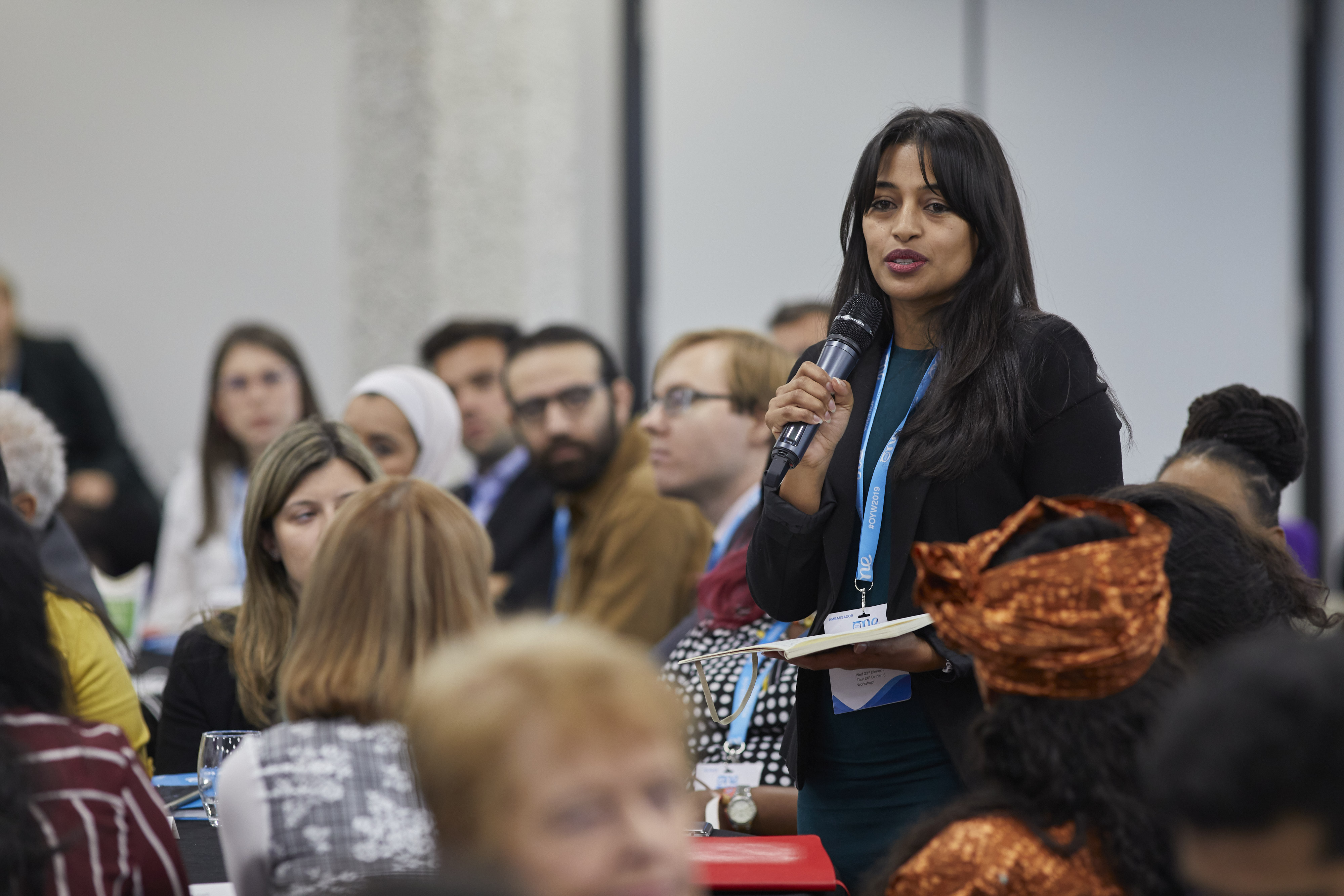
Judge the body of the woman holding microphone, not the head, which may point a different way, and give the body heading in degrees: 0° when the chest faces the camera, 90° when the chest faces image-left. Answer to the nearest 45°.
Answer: approximately 45°

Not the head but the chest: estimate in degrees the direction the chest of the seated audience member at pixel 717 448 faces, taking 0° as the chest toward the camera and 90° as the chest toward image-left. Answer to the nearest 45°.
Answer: approximately 45°

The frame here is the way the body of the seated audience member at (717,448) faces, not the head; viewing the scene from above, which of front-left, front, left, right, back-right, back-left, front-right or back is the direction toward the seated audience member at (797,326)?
back-right

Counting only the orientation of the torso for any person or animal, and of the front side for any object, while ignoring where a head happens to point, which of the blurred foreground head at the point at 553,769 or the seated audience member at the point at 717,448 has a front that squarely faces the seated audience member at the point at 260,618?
the seated audience member at the point at 717,448

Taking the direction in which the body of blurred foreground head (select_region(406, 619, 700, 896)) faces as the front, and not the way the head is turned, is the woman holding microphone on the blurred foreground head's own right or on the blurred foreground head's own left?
on the blurred foreground head's own left

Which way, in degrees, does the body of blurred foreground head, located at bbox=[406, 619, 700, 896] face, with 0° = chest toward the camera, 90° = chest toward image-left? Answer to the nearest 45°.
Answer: approximately 315°
